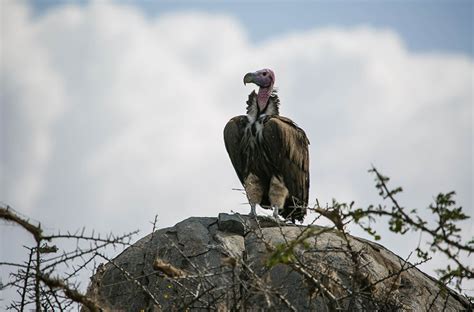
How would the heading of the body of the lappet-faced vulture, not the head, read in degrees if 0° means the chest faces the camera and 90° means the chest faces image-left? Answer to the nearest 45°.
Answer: approximately 45°
